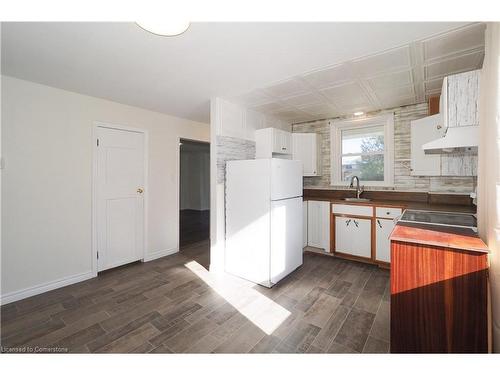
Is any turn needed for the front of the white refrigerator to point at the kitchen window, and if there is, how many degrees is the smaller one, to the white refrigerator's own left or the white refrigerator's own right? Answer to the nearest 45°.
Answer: approximately 90° to the white refrigerator's own left

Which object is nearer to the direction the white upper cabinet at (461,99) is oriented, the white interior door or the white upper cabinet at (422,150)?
the white interior door

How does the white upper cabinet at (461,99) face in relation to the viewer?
to the viewer's left

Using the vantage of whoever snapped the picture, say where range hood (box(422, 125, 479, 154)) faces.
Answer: facing to the left of the viewer

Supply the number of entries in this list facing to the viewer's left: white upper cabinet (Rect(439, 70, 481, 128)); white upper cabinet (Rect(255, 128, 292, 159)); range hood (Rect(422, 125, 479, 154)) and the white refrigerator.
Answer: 2

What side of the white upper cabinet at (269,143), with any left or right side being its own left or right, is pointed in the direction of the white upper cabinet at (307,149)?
left

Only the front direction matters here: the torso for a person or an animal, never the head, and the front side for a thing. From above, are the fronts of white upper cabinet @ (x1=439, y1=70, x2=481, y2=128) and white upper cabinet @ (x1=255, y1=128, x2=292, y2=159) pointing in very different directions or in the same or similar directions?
very different directions

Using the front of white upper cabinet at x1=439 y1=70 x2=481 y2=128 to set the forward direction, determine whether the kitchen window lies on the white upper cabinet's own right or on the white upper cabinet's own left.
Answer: on the white upper cabinet's own right

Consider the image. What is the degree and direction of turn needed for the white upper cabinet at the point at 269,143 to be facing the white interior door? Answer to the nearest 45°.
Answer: approximately 135° to its right
